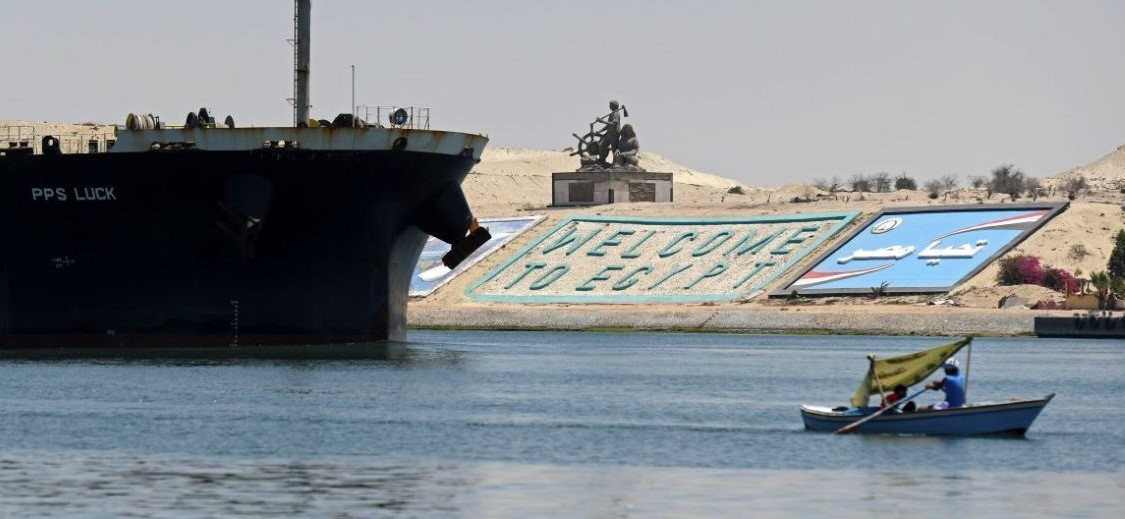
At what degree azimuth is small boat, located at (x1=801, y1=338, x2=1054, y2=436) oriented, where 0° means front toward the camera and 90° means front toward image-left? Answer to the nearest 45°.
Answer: approximately 270°
